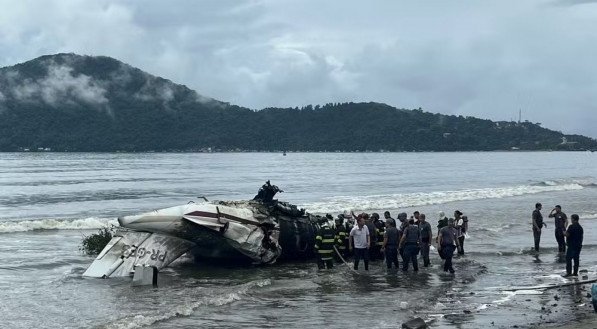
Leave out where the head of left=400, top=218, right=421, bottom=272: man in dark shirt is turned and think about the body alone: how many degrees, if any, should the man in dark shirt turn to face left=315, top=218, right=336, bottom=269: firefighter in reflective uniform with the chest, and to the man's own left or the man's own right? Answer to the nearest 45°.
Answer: approximately 90° to the man's own left

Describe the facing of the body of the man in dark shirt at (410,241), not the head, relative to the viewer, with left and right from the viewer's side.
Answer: facing away from the viewer

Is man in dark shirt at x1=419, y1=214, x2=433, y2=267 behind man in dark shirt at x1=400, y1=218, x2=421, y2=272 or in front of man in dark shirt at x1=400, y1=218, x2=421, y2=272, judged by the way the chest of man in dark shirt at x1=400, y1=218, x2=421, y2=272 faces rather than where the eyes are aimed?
in front

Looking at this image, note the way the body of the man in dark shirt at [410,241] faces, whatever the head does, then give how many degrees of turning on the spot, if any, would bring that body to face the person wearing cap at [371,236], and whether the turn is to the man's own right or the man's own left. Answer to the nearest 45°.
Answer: approximately 45° to the man's own left

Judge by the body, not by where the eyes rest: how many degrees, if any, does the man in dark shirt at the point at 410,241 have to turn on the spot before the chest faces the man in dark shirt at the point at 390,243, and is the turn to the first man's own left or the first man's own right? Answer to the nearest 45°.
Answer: approximately 45° to the first man's own left

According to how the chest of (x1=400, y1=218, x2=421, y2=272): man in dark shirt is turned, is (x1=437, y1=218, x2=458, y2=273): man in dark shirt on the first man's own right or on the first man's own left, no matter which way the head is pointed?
on the first man's own right
